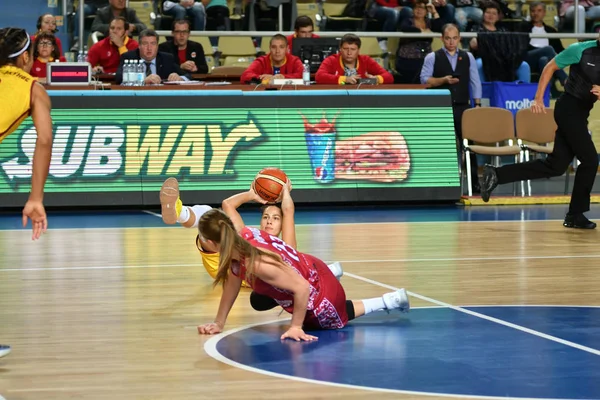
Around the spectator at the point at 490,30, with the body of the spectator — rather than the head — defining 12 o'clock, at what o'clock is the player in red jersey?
The player in red jersey is roughly at 12 o'clock from the spectator.

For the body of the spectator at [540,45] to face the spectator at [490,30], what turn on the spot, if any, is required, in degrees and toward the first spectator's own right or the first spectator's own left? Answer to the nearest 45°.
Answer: approximately 45° to the first spectator's own right

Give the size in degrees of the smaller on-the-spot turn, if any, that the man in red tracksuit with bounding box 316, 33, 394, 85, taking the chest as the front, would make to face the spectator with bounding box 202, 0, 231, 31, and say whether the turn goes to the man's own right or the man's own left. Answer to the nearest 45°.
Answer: approximately 135° to the man's own right

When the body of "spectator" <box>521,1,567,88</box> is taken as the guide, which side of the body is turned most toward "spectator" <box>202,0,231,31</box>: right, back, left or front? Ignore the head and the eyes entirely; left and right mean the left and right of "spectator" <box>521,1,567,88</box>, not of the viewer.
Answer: right

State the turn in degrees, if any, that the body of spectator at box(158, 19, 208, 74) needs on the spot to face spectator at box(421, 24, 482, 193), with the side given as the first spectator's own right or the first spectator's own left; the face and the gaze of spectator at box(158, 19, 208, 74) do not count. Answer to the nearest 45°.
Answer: approximately 90° to the first spectator's own left

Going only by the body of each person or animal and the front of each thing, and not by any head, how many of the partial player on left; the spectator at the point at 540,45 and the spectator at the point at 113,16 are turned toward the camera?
2

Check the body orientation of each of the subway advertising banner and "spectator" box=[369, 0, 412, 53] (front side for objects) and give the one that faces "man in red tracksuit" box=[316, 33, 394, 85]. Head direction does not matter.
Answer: the spectator

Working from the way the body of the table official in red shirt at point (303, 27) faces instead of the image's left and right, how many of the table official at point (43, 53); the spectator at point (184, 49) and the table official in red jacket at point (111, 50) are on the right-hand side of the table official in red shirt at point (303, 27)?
3
